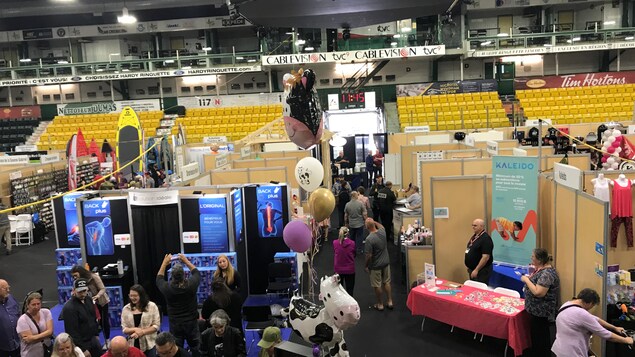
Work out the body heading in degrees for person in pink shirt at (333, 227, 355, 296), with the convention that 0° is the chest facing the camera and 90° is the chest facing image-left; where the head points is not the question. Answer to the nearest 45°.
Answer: approximately 180°

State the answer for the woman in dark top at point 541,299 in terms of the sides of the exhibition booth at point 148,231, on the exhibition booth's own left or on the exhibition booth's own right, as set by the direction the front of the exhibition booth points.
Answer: on the exhibition booth's own left

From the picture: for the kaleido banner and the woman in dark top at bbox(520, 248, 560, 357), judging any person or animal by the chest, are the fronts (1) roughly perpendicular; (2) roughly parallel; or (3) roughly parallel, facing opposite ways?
roughly perpendicular

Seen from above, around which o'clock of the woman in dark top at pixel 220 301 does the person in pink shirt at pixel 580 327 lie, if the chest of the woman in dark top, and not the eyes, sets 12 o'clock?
The person in pink shirt is roughly at 4 o'clock from the woman in dark top.

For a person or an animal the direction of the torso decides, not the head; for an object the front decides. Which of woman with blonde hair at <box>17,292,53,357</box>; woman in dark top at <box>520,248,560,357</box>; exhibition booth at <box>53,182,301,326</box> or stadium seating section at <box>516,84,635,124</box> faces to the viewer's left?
the woman in dark top

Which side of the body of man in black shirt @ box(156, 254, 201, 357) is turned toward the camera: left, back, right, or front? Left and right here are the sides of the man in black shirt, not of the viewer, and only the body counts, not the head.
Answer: back

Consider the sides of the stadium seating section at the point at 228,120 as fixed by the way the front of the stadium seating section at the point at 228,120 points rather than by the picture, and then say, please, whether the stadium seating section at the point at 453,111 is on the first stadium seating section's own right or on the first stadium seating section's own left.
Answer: on the first stadium seating section's own left

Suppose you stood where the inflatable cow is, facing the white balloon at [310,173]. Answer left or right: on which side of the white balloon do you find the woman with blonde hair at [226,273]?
left

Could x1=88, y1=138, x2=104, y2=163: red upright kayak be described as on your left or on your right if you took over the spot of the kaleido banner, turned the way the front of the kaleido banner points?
on your right
